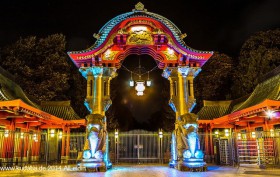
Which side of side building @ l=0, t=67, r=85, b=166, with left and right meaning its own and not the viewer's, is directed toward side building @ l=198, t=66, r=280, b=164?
left

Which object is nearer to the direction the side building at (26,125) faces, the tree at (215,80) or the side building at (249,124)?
the side building

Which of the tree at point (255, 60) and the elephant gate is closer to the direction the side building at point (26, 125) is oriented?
the elephant gate

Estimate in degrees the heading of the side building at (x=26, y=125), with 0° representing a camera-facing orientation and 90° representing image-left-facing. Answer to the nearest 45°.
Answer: approximately 0°

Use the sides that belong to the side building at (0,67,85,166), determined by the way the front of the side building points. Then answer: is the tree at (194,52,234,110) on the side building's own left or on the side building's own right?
on the side building's own left

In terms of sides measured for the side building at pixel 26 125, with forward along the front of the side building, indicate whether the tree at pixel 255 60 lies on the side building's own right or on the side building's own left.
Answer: on the side building's own left

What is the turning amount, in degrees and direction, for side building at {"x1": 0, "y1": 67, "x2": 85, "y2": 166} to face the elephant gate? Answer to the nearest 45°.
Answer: approximately 45° to its left

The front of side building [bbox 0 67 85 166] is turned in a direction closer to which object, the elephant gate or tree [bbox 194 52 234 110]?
the elephant gate

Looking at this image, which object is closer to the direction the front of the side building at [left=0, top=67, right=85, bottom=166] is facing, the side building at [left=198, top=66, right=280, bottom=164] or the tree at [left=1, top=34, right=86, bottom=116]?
the side building

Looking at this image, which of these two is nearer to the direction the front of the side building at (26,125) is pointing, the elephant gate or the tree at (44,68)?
the elephant gate

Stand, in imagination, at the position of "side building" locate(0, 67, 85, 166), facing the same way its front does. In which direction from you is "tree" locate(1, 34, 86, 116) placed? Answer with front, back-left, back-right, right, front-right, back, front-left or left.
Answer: back
